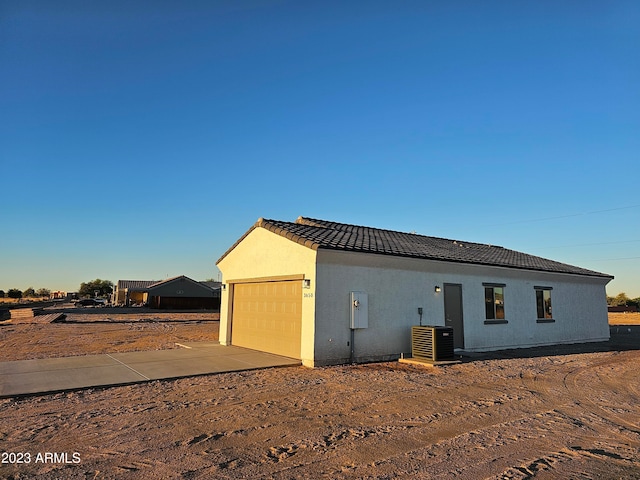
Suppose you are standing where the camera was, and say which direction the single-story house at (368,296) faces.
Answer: facing the viewer and to the left of the viewer
